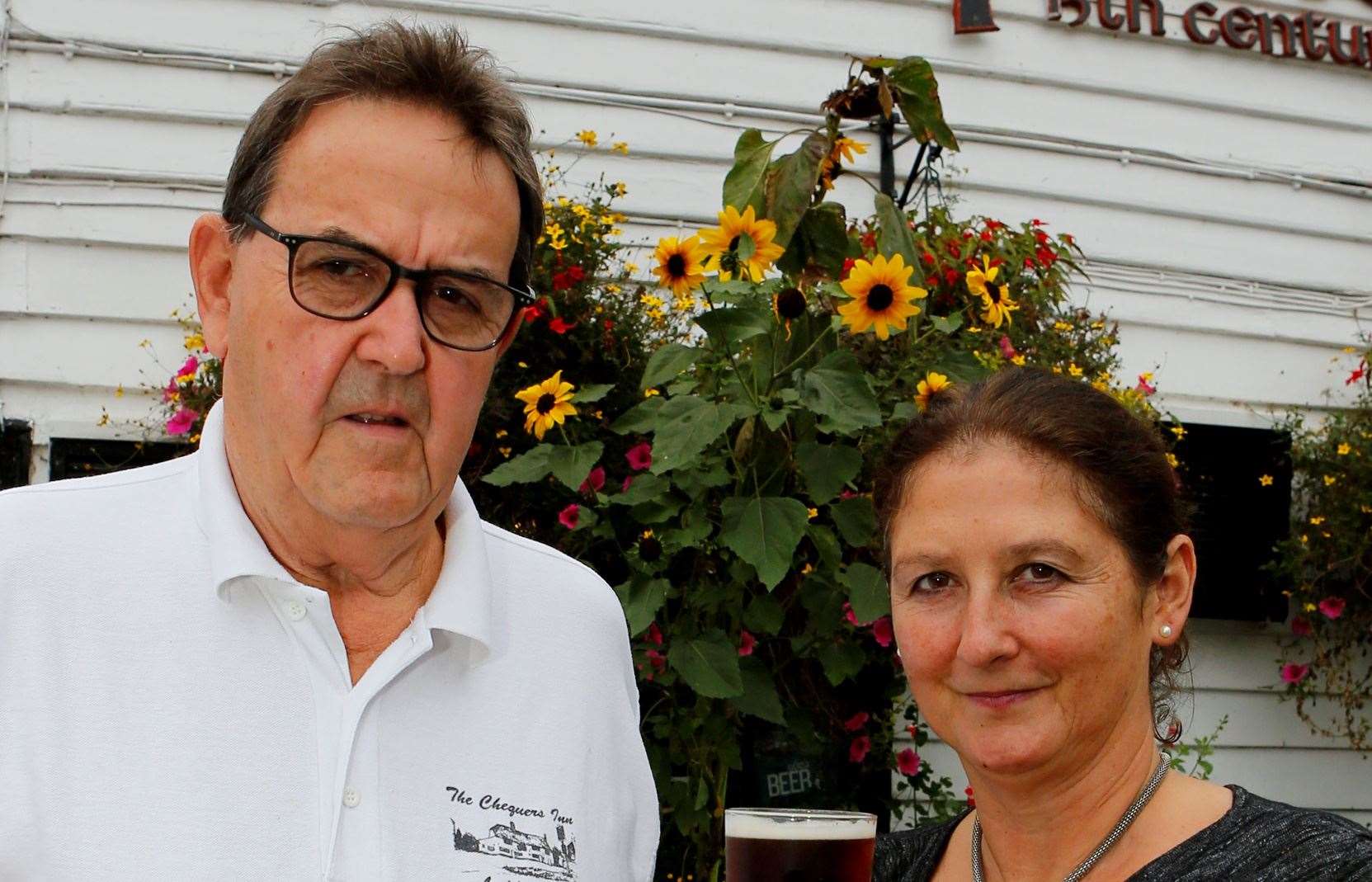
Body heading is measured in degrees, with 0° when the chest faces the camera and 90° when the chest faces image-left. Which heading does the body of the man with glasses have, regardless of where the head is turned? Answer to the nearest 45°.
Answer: approximately 0°

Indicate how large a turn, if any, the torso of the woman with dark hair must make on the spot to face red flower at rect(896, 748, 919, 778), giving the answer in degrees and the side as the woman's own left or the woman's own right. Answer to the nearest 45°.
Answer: approximately 135° to the woman's own right

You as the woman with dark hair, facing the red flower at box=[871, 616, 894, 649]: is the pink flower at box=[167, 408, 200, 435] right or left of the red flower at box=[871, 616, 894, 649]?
left

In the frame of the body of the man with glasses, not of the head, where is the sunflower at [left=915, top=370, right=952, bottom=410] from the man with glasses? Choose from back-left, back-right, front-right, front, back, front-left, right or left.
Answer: back-left

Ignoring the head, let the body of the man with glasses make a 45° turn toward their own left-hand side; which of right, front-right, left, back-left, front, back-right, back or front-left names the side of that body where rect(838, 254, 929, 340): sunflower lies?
left

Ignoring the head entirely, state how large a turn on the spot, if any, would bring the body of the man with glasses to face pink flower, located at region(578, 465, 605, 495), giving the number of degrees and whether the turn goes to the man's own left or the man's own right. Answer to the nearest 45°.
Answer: approximately 180°

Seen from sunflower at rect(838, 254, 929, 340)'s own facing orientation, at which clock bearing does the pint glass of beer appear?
The pint glass of beer is roughly at 12 o'clock from the sunflower.
